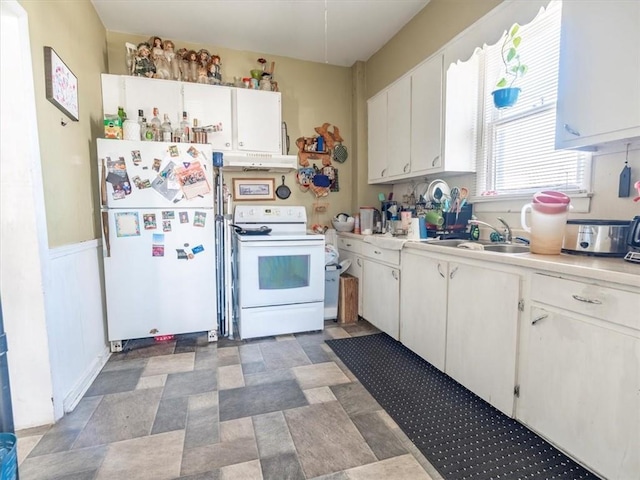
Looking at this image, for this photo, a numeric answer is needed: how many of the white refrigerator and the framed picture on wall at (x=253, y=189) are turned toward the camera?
2

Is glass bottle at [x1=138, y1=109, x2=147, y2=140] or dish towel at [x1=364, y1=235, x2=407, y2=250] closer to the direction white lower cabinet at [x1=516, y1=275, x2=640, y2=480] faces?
the glass bottle

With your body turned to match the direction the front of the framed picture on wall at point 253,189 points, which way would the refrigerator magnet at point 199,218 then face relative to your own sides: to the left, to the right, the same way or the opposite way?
the same way

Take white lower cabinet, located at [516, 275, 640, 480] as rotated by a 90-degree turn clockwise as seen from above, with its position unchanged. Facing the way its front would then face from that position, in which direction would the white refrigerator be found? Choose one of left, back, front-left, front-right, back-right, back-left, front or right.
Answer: front-left

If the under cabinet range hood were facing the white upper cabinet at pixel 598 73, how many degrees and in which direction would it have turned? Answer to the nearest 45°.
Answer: approximately 45° to its left

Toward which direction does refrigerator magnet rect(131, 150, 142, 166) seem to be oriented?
toward the camera

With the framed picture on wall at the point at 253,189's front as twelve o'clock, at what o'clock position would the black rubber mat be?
The black rubber mat is roughly at 11 o'clock from the framed picture on wall.

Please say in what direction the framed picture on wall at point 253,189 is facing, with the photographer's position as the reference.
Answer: facing the viewer

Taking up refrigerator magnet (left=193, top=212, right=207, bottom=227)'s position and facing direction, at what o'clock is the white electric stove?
The white electric stove is roughly at 9 o'clock from the refrigerator magnet.

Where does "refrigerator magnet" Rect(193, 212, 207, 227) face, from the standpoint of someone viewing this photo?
facing the viewer

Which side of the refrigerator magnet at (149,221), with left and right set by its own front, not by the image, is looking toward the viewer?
front

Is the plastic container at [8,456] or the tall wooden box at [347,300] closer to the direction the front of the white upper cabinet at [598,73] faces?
the plastic container

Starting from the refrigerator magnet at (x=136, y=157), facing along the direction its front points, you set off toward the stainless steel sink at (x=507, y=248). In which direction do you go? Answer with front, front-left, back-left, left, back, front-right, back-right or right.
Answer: front-left

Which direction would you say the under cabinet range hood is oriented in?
toward the camera
